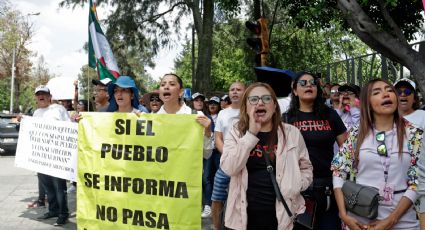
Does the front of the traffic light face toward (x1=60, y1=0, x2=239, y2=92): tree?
no

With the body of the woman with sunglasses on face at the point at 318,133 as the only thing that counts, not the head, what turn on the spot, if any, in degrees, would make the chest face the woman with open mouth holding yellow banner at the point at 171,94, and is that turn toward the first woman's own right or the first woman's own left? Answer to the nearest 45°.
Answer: approximately 90° to the first woman's own right

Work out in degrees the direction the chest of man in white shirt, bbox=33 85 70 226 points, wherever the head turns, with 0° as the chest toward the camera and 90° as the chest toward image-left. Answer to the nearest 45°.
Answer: approximately 45°

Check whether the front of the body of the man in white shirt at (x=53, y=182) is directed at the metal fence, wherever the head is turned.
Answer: no

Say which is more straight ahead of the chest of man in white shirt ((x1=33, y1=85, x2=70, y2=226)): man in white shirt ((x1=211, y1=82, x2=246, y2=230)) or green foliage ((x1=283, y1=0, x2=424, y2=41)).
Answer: the man in white shirt

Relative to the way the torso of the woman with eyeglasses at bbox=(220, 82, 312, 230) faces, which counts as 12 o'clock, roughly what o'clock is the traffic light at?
The traffic light is roughly at 6 o'clock from the woman with eyeglasses.

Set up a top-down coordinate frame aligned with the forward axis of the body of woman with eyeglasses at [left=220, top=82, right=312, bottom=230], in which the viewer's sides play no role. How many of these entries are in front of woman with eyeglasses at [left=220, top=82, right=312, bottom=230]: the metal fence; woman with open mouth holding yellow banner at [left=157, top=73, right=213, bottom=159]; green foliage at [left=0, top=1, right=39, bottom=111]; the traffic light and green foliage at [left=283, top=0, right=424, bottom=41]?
0

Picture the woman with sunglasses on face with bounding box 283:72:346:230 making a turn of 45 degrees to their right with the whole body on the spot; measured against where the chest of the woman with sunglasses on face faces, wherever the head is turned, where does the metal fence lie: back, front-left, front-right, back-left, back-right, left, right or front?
back-right

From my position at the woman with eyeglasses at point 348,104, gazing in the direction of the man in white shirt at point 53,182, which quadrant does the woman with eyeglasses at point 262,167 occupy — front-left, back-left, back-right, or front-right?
front-left

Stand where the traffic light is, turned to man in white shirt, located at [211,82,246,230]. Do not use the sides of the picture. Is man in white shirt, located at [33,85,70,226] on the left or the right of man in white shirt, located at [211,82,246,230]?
right

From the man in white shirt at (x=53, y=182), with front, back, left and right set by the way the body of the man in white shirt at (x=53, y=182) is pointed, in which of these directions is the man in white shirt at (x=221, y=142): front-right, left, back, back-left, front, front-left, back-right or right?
left

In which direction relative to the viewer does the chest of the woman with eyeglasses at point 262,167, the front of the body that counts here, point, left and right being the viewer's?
facing the viewer

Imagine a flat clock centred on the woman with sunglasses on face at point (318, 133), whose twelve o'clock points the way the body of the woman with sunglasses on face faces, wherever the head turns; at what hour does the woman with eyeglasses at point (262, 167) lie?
The woman with eyeglasses is roughly at 1 o'clock from the woman with sunglasses on face.

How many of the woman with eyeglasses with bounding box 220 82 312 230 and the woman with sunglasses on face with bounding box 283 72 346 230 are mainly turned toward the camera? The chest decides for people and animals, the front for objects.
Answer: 2

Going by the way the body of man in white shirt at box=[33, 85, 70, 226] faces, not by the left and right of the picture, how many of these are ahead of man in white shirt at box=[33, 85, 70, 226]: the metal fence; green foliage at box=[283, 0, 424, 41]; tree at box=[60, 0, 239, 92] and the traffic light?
0

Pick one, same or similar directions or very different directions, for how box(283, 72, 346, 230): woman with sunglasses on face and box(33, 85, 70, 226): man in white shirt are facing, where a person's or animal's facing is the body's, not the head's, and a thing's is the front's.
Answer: same or similar directions

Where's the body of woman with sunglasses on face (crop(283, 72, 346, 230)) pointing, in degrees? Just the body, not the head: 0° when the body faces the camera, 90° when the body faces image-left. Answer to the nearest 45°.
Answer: approximately 0°
